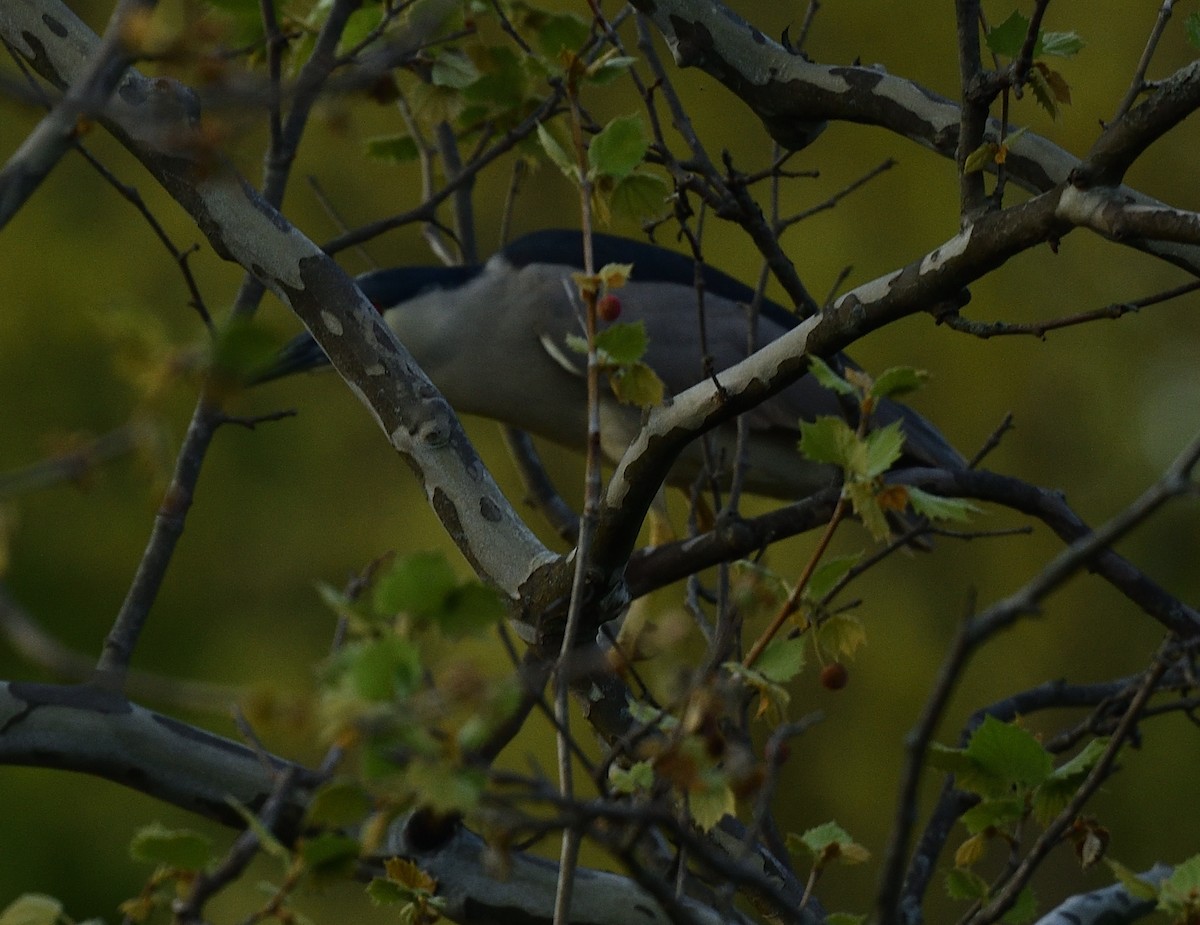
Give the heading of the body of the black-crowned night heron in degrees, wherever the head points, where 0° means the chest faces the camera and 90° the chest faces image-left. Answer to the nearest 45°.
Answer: approximately 90°
